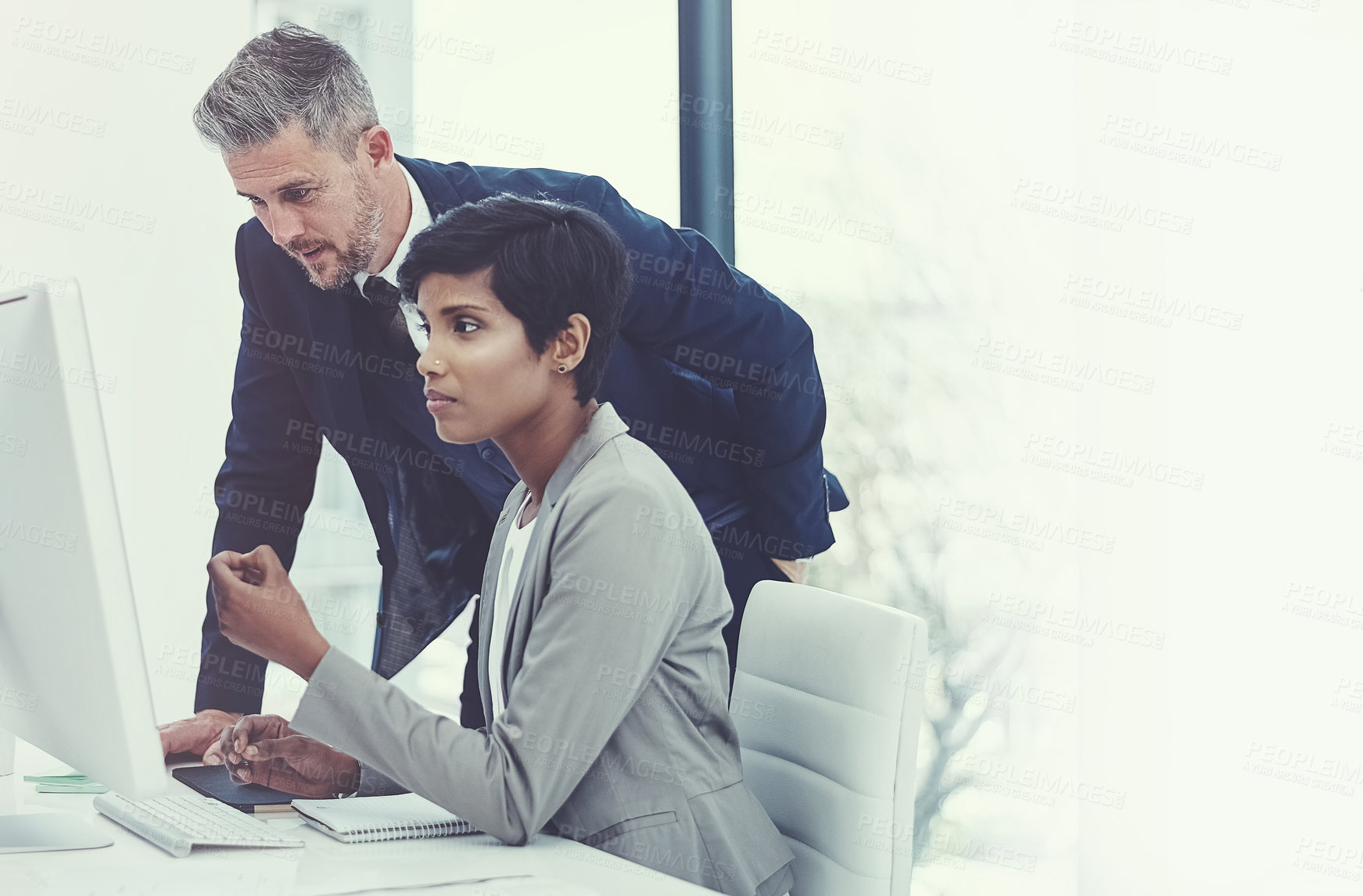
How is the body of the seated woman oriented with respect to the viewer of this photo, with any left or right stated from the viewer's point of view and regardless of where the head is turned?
facing to the left of the viewer

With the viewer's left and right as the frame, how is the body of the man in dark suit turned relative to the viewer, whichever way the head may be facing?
facing the viewer and to the left of the viewer

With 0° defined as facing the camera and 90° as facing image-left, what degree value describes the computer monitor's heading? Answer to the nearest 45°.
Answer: approximately 225°

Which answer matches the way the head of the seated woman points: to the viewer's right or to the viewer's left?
to the viewer's left

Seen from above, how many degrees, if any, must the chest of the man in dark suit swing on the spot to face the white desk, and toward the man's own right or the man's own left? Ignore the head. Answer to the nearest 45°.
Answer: approximately 45° to the man's own left

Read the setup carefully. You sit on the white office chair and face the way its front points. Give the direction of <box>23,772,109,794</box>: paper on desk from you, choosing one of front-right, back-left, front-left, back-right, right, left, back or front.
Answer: front-right

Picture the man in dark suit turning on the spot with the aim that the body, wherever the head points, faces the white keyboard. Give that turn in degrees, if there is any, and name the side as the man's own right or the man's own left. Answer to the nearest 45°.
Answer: approximately 45° to the man's own left

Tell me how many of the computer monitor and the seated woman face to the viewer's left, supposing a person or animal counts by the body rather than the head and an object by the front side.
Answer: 1

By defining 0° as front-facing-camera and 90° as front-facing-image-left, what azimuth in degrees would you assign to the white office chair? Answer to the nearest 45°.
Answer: approximately 45°

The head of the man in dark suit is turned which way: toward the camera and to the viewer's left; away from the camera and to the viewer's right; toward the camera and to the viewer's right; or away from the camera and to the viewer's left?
toward the camera and to the viewer's left
